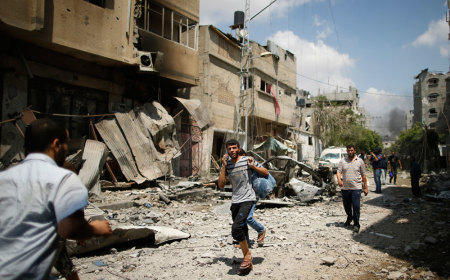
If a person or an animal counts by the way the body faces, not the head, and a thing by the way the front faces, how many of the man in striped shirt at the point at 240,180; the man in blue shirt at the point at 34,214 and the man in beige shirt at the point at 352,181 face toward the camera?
2

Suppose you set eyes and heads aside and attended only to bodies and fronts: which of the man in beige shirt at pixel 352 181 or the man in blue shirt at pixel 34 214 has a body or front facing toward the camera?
the man in beige shirt

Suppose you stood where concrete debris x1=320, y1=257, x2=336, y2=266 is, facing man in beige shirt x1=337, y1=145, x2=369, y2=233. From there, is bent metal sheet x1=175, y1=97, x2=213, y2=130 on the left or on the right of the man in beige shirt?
left

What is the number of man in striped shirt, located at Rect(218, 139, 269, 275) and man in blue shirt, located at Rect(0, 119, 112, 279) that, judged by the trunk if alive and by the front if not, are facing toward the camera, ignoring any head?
1

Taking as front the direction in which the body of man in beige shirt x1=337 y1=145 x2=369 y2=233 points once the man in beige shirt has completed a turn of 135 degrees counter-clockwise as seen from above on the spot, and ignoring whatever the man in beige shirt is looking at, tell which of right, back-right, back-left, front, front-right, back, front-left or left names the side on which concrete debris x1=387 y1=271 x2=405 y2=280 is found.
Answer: back-right

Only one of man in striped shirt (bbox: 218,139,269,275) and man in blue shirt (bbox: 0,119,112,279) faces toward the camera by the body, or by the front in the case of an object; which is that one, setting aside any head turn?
the man in striped shirt

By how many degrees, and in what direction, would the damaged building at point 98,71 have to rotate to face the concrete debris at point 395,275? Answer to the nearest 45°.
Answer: approximately 45° to its right

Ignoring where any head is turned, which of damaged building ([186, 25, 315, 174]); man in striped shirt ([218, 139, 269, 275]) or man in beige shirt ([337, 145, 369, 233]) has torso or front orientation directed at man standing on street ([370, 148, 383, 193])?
the damaged building

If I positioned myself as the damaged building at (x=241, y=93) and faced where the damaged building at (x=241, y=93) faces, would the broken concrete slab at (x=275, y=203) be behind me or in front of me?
in front

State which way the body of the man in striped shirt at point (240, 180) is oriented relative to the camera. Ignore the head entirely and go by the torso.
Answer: toward the camera

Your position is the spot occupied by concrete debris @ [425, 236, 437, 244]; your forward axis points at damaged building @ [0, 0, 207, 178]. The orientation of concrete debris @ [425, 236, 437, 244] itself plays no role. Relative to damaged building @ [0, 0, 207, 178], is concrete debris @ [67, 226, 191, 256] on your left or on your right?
left

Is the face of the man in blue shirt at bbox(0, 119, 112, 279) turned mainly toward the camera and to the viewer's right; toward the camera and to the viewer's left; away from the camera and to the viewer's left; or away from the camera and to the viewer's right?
away from the camera and to the viewer's right

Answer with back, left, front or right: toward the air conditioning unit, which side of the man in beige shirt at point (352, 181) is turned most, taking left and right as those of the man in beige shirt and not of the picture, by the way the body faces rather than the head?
right

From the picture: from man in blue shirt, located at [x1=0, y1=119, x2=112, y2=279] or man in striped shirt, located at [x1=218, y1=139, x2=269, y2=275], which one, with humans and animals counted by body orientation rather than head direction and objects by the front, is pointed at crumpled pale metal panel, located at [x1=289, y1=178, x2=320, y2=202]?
the man in blue shirt

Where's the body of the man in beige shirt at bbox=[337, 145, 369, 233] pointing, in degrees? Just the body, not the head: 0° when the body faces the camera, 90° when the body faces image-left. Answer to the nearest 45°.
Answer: approximately 0°

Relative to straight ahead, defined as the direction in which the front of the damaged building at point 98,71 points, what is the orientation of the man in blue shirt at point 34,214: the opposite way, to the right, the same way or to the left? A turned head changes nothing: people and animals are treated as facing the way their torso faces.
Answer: to the left

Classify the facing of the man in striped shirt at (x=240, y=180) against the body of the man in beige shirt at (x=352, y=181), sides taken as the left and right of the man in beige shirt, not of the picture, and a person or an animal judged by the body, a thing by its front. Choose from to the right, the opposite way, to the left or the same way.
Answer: the same way

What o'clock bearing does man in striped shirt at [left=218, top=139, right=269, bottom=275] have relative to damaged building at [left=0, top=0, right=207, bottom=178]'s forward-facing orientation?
The man in striped shirt is roughly at 1 o'clock from the damaged building.
